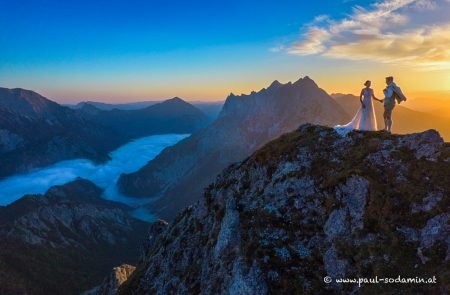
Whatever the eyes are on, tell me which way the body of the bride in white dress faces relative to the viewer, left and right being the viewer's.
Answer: facing the viewer and to the right of the viewer

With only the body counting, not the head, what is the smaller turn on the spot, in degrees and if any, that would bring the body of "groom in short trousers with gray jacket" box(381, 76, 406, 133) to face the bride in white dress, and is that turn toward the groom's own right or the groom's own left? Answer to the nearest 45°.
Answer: approximately 45° to the groom's own right

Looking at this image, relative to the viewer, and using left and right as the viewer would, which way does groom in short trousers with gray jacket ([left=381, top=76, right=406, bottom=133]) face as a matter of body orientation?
facing the viewer and to the left of the viewer

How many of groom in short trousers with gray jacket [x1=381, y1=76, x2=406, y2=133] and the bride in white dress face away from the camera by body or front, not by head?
0
